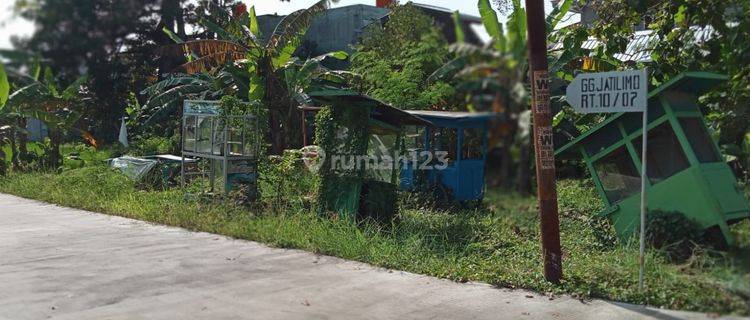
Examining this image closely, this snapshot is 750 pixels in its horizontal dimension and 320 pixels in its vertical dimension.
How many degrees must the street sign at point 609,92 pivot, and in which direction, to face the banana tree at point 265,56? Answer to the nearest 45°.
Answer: approximately 135° to its right

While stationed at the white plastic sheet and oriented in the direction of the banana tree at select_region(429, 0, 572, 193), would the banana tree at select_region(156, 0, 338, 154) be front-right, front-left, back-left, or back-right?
front-left

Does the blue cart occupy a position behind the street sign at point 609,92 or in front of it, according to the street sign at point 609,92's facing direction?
behind

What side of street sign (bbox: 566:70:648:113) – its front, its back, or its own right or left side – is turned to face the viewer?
front
